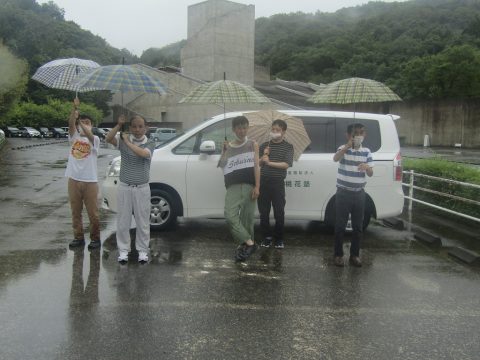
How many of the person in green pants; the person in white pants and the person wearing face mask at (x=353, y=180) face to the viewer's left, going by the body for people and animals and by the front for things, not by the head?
0

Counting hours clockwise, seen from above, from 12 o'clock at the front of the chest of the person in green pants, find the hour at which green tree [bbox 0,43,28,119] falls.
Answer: The green tree is roughly at 5 o'clock from the person in green pants.

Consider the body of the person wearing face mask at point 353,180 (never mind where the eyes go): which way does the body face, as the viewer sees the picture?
toward the camera

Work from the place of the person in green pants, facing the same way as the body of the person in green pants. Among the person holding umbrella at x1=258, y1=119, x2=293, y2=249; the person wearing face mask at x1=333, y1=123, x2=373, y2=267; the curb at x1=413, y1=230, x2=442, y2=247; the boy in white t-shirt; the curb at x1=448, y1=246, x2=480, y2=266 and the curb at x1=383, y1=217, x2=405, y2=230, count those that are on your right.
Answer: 1

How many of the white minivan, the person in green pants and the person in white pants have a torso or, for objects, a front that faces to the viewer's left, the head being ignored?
1

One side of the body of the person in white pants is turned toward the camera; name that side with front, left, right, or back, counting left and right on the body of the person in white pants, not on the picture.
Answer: front

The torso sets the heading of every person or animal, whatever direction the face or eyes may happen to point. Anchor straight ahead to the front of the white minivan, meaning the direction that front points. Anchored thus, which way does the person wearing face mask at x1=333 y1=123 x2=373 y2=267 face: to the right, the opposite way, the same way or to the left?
to the left

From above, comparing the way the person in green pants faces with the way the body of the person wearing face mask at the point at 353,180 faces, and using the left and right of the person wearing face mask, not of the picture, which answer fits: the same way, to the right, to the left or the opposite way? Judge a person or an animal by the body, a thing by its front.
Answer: the same way

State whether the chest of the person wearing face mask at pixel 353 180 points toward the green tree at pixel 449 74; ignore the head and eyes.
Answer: no

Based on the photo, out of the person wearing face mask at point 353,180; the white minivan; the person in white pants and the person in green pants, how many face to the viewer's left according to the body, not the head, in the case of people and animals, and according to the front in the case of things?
1

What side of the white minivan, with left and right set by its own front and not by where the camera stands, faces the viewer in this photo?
left

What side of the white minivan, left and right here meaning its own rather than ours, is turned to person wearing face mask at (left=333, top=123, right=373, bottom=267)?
left

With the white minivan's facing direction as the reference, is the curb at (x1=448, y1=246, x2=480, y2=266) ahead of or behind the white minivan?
behind

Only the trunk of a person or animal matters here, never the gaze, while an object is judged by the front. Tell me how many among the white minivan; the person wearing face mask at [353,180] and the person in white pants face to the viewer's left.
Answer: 1

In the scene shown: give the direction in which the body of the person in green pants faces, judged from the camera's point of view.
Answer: toward the camera

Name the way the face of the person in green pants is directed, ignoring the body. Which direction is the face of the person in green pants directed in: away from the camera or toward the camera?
toward the camera

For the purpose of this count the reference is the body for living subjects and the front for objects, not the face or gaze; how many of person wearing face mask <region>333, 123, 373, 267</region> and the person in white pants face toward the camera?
2

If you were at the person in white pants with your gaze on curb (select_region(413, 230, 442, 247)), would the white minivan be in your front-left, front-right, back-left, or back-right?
front-left
